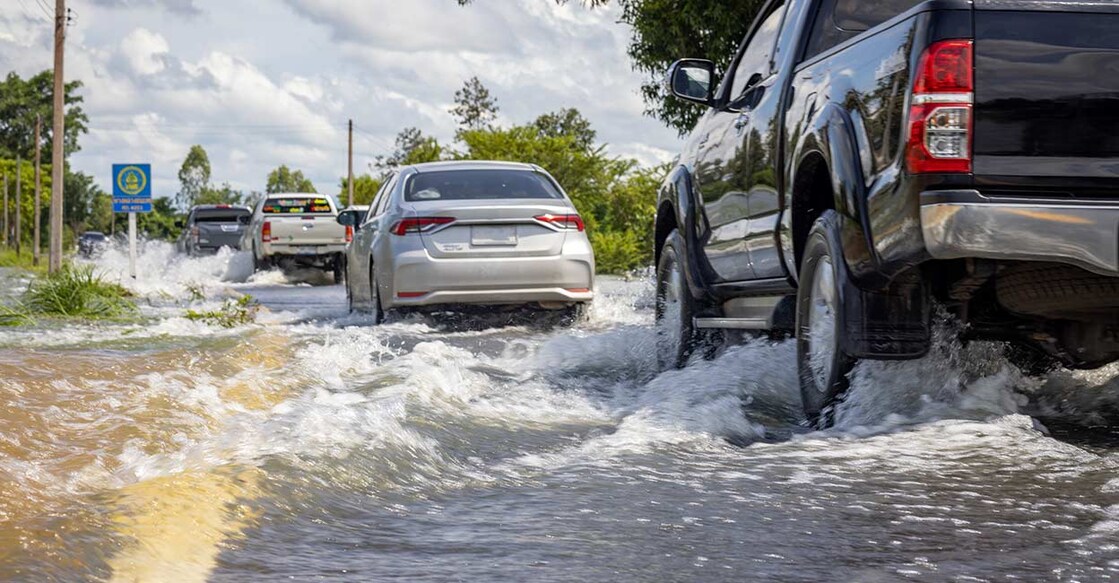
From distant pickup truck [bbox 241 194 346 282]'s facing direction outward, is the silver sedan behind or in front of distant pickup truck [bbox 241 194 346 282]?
behind

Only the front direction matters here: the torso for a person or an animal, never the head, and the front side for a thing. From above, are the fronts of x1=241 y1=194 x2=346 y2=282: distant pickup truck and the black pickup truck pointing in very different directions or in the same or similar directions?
same or similar directions

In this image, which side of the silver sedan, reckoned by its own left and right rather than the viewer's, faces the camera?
back

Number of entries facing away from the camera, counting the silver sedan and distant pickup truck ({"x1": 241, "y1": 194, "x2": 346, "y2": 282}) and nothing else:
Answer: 2

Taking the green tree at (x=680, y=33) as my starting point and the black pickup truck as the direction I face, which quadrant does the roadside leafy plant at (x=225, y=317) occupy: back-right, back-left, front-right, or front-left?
front-right

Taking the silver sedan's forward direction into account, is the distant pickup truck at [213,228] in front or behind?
in front

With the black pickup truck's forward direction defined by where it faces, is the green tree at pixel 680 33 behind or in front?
in front

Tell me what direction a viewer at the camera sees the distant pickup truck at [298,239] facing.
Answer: facing away from the viewer

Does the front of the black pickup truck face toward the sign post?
yes

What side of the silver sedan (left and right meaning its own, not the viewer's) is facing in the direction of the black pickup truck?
back

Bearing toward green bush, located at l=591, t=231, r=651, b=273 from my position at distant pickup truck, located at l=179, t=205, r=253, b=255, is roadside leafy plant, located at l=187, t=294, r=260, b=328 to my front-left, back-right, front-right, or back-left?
front-right

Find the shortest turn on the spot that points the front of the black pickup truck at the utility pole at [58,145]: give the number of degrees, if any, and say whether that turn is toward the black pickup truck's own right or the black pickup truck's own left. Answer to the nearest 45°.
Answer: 0° — it already faces it

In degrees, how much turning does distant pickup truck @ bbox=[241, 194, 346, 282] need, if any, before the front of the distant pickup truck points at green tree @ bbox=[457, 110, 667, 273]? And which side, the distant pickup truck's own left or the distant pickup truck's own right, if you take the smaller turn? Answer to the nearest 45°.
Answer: approximately 45° to the distant pickup truck's own right

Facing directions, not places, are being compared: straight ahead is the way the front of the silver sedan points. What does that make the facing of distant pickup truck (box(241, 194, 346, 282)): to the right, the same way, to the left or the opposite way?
the same way

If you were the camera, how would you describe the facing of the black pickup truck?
facing away from the viewer and to the left of the viewer
